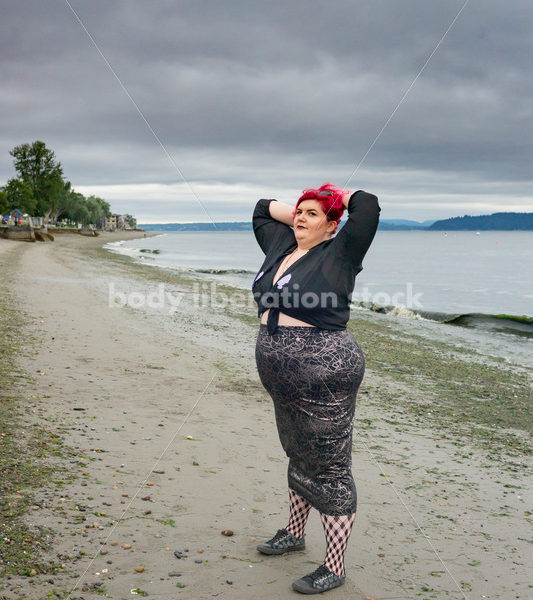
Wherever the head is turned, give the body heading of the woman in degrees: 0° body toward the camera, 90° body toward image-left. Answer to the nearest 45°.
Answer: approximately 45°

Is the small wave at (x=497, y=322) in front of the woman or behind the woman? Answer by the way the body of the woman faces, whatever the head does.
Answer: behind
